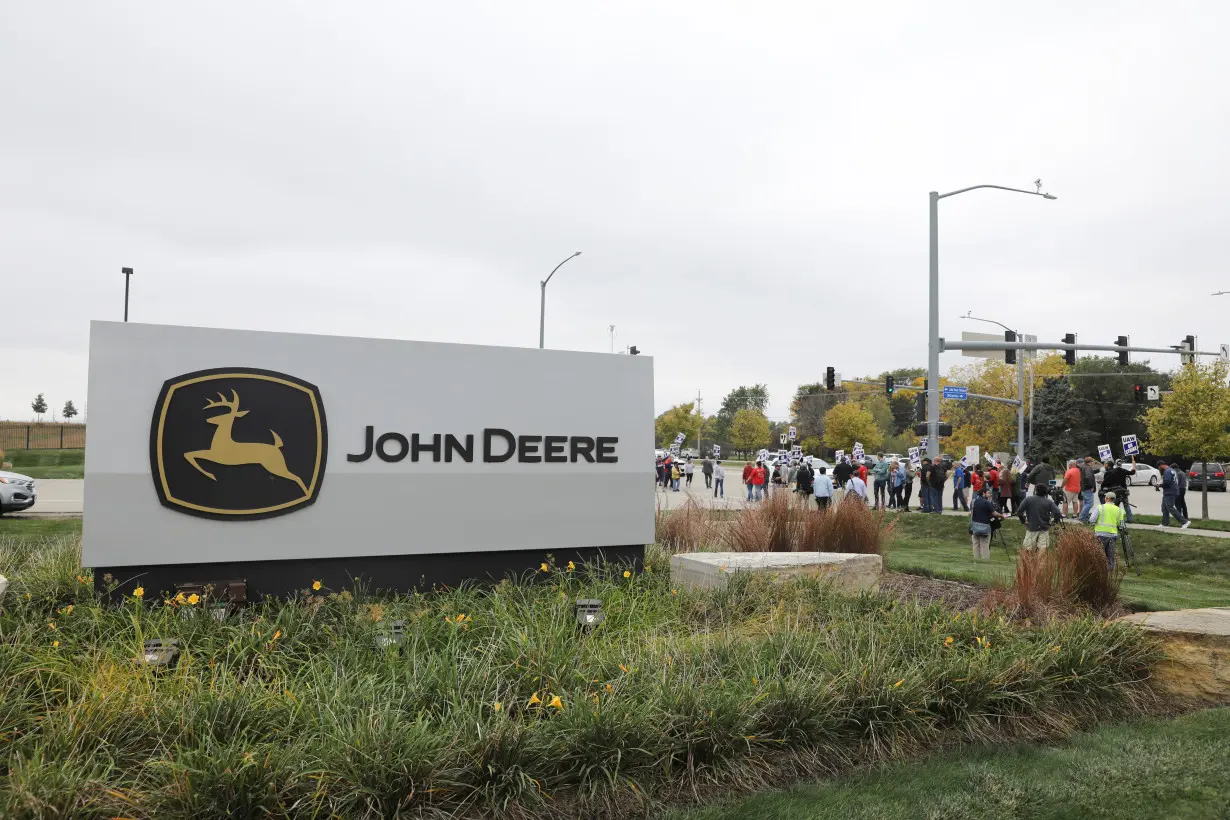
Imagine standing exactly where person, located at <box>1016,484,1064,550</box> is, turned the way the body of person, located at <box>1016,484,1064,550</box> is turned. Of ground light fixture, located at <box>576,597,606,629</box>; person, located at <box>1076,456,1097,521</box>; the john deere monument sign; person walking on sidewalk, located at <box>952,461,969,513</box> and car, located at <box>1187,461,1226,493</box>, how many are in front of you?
3

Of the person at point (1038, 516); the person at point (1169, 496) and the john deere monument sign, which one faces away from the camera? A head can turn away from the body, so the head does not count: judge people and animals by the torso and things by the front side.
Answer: the person at point (1038, 516)

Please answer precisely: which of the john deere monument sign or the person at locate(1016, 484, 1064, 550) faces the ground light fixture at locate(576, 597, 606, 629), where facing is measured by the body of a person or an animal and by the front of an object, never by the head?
the john deere monument sign

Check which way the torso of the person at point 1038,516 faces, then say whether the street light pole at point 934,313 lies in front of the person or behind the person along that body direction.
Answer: in front

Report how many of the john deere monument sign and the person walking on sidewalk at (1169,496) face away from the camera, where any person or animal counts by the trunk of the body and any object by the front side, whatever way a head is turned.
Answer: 0

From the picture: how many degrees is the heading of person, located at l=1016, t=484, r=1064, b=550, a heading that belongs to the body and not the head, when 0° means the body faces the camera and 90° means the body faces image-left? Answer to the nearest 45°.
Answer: approximately 180°

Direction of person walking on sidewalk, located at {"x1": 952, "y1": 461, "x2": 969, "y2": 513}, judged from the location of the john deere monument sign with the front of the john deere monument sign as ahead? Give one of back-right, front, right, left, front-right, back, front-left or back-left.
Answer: left

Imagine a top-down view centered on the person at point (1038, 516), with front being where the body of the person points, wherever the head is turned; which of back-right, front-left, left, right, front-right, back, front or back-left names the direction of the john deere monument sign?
back-left

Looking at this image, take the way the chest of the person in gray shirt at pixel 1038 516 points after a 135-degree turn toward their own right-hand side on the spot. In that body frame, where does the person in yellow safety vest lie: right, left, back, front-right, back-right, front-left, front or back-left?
front

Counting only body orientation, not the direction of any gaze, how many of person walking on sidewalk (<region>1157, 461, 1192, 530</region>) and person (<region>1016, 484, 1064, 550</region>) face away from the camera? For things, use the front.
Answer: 1

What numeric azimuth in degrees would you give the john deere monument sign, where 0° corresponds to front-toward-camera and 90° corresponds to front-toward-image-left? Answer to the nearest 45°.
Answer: approximately 315°
